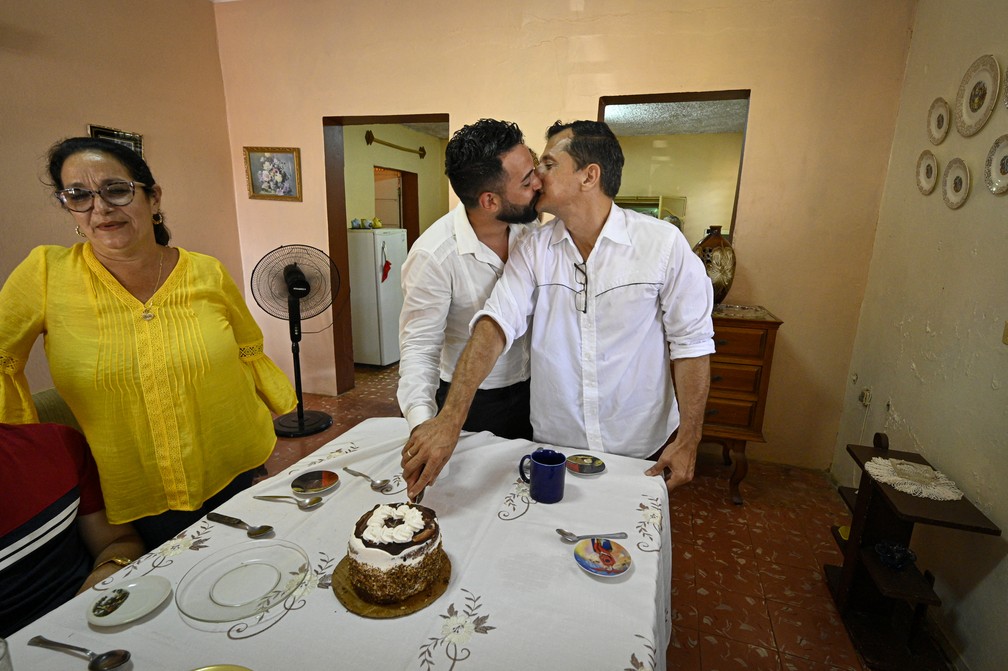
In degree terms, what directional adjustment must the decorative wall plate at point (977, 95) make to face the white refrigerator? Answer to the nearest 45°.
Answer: approximately 45° to its right

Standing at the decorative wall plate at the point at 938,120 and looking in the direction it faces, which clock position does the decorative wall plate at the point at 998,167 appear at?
the decorative wall plate at the point at 998,167 is roughly at 10 o'clock from the decorative wall plate at the point at 938,120.

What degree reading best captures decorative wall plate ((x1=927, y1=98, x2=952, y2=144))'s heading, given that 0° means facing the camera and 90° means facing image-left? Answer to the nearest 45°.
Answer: approximately 45°

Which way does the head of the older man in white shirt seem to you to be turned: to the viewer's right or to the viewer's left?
to the viewer's left

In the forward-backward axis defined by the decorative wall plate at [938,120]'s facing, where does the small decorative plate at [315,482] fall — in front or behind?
in front

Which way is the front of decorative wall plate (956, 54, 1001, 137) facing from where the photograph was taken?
facing the viewer and to the left of the viewer

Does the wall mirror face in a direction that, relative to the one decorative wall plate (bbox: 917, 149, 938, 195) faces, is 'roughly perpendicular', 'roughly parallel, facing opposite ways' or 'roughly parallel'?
roughly perpendicular

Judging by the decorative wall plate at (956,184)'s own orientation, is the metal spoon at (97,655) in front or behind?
in front

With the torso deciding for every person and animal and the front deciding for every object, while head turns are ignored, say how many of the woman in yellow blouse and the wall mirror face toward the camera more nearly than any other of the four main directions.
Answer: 2

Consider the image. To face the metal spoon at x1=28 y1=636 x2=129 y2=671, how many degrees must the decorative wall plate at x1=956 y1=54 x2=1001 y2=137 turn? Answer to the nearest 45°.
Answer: approximately 45° to its left

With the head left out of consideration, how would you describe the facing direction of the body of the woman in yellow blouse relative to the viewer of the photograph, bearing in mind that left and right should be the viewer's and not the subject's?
facing the viewer

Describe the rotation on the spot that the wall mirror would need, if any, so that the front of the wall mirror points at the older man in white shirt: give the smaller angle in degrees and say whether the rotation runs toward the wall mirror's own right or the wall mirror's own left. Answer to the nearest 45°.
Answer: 0° — it already faces them

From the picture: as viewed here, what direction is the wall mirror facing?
toward the camera
